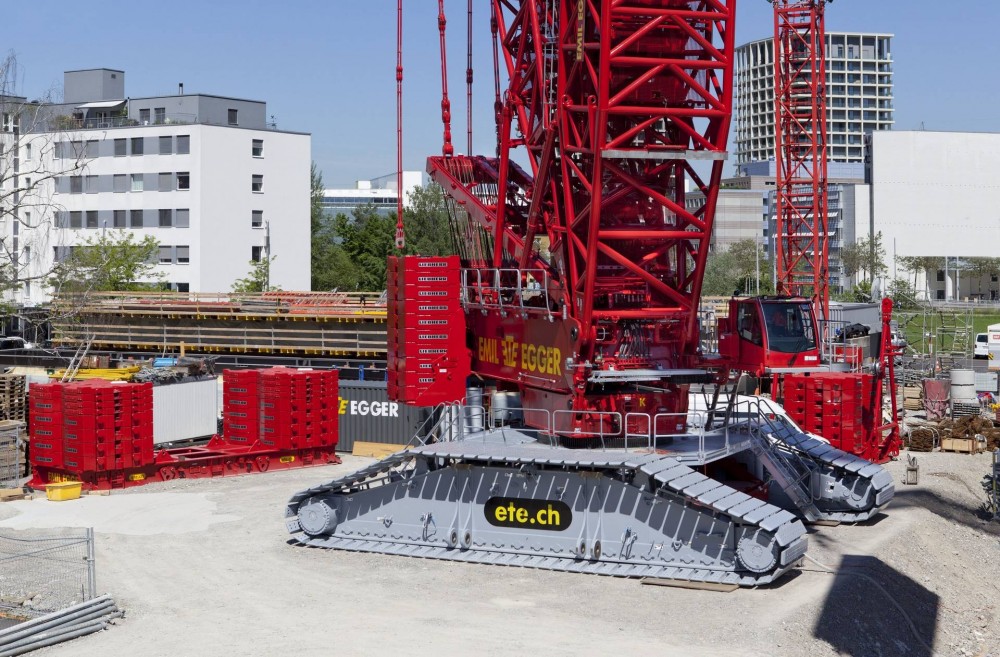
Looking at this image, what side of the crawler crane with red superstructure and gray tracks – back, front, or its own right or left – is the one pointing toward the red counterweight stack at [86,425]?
back

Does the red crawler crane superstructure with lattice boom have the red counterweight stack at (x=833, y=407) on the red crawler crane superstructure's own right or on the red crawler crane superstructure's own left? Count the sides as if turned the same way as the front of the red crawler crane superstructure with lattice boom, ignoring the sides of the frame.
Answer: on the red crawler crane superstructure's own left

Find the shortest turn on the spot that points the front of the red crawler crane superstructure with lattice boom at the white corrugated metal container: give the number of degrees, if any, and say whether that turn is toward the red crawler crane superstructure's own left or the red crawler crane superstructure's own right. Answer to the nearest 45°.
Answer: approximately 180°

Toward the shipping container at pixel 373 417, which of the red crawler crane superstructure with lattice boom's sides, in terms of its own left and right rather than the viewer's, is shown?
back

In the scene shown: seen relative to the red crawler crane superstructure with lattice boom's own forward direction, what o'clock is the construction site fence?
The construction site fence is roughly at 4 o'clock from the red crawler crane superstructure with lattice boom.

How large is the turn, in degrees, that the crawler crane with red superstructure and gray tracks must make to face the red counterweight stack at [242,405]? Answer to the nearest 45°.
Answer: approximately 180°

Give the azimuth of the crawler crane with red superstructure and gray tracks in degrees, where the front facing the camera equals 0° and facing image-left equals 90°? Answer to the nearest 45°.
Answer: approximately 315°

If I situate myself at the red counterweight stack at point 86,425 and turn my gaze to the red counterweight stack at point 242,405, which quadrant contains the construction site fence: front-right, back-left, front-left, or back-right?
back-right
